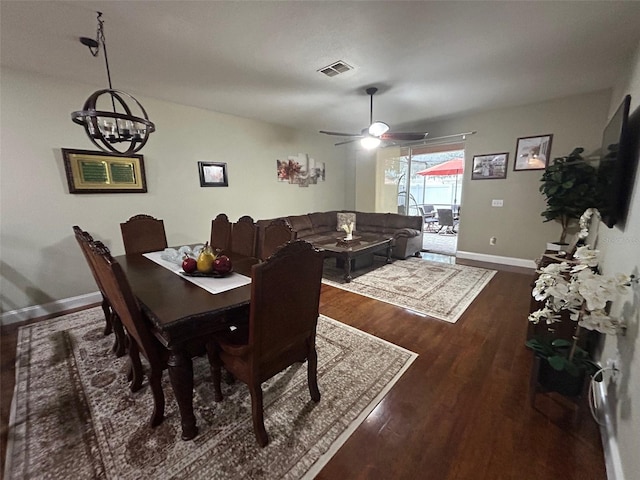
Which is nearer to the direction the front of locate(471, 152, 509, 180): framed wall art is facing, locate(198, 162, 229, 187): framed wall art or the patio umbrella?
the framed wall art

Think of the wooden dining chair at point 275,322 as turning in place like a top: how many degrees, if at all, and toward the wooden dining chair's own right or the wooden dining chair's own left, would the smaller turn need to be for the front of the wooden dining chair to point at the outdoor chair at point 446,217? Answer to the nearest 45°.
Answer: approximately 90° to the wooden dining chair's own right

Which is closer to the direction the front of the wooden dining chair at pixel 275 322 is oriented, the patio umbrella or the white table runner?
the white table runner

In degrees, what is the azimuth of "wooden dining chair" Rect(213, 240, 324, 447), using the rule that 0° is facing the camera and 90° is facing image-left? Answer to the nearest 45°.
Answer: approximately 135°

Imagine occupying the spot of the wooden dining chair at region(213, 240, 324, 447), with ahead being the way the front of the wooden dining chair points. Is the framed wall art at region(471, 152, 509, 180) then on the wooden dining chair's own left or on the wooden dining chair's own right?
on the wooden dining chair's own right

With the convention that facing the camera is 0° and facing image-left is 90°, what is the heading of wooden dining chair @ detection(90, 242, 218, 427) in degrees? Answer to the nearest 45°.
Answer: approximately 225°

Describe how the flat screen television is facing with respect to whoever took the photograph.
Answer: facing to the left of the viewer

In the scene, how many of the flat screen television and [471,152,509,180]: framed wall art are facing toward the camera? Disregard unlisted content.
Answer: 1
